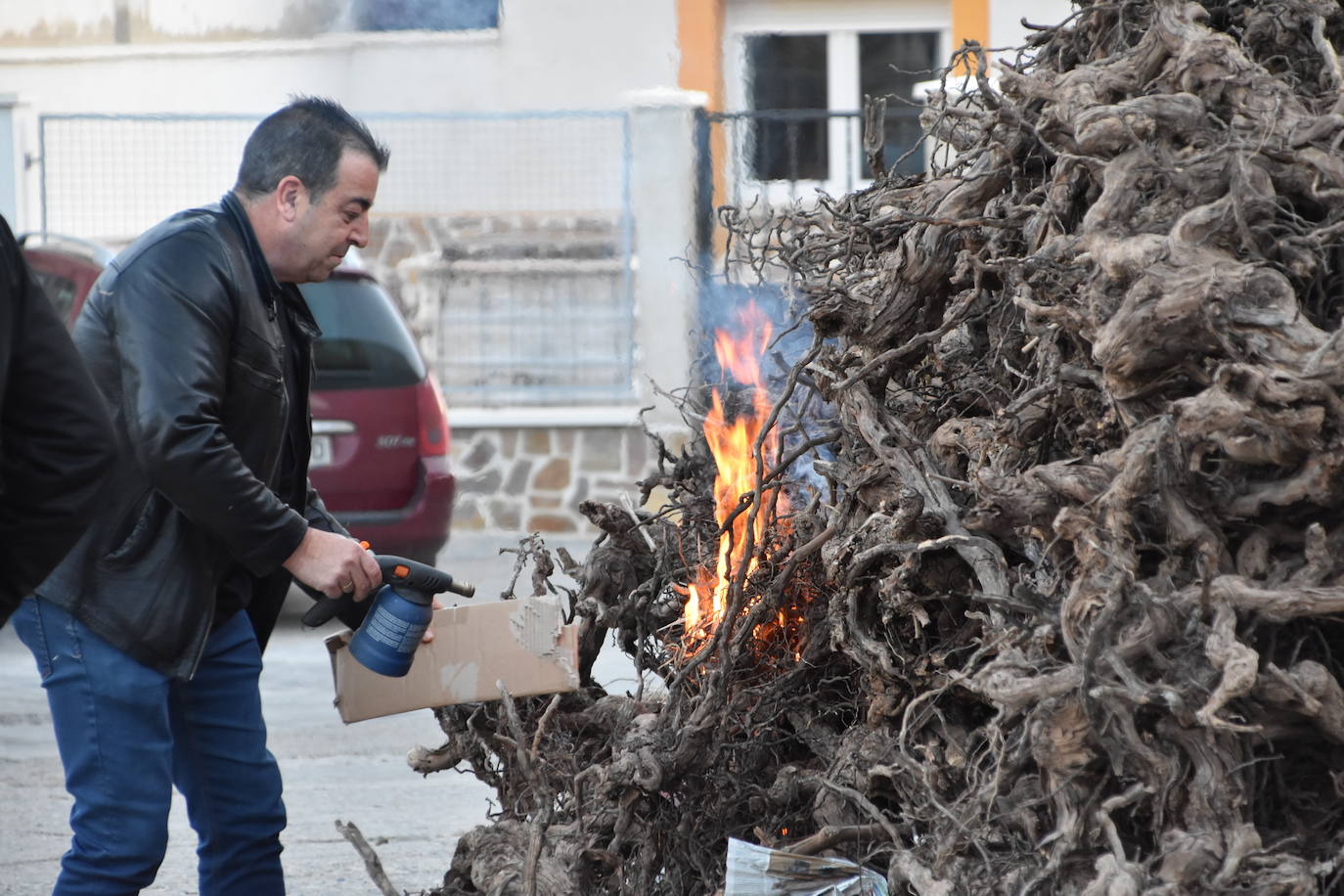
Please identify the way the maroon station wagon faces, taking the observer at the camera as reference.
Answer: facing away from the viewer and to the left of the viewer

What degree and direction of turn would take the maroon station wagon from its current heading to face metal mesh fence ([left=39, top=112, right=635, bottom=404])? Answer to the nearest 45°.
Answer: approximately 45° to its right

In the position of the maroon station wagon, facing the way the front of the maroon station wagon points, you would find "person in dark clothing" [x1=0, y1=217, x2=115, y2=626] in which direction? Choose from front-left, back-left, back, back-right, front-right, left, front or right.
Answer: back-left

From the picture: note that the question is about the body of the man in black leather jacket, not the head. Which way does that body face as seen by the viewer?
to the viewer's right

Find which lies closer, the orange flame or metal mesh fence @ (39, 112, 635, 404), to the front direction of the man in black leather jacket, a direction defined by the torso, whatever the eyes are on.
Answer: the orange flame

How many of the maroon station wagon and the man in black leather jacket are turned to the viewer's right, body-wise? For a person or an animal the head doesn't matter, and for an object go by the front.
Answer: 1

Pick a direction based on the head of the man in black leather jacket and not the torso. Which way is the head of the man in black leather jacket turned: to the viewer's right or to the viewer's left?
to the viewer's right

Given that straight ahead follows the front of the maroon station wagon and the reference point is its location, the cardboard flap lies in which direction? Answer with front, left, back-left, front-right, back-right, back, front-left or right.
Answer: back-left

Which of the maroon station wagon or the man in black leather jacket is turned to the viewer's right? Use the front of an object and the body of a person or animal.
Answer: the man in black leather jacket

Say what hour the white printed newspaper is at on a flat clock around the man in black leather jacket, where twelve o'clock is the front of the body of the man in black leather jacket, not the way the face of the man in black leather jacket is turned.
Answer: The white printed newspaper is roughly at 1 o'clock from the man in black leather jacket.

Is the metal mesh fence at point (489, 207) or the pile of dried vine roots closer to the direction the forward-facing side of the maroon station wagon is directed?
the metal mesh fence
